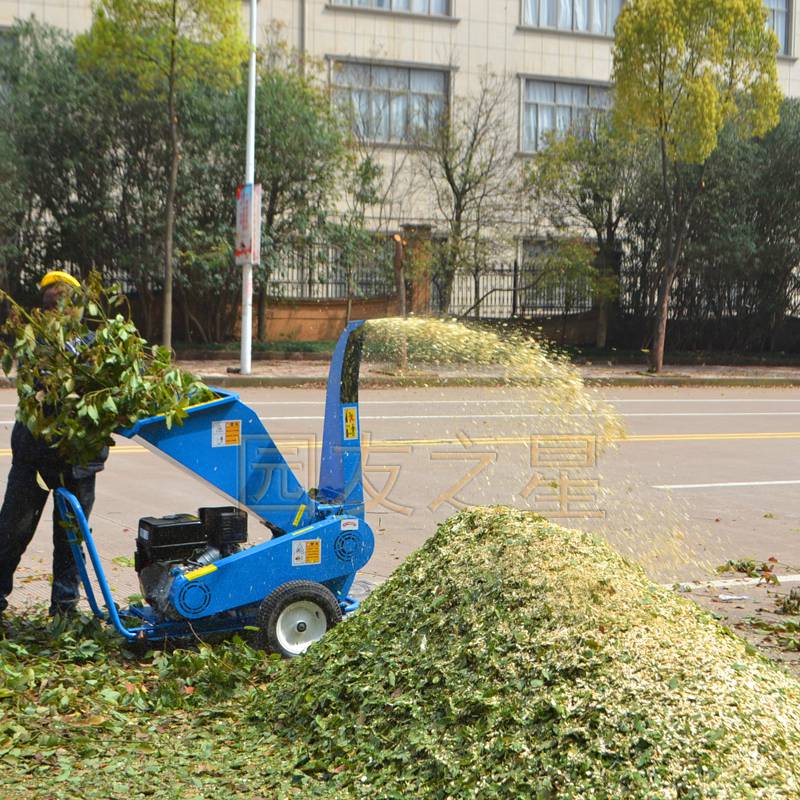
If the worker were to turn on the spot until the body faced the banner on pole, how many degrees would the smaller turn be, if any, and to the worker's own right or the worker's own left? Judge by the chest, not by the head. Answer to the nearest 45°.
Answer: approximately 90° to the worker's own left

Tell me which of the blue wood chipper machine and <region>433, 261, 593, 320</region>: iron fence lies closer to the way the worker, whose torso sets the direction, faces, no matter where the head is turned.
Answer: the blue wood chipper machine

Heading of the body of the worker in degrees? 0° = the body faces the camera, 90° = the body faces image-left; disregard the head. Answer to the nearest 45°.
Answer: approximately 270°

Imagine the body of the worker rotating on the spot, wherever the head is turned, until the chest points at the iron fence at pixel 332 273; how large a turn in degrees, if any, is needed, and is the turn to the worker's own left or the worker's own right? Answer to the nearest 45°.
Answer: approximately 90° to the worker's own left

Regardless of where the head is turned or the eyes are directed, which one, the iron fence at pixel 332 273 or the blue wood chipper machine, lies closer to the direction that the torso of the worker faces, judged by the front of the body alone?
the blue wood chipper machine
